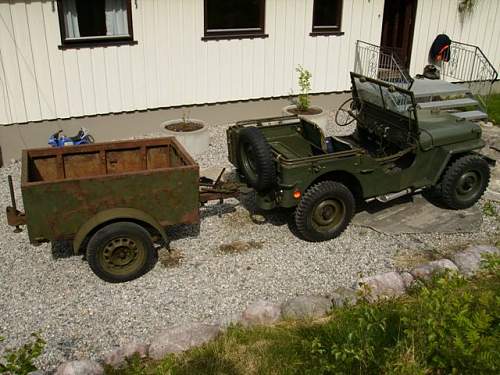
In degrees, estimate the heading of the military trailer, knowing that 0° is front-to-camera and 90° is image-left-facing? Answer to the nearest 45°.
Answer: approximately 270°

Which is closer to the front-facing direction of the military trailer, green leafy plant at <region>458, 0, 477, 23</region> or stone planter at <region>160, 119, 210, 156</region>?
the green leafy plant

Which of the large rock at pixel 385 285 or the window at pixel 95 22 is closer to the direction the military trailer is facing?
the large rock

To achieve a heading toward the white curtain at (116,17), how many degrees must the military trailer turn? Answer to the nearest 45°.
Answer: approximately 90° to its left

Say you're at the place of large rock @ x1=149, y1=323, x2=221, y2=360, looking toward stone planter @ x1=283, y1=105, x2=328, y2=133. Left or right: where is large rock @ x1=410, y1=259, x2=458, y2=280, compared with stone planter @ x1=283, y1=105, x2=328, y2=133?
right

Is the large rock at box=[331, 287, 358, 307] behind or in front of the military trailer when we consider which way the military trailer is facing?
in front

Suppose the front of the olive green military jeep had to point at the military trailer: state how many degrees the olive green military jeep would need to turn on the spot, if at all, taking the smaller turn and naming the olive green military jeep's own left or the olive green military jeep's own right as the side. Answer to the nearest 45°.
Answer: approximately 180°

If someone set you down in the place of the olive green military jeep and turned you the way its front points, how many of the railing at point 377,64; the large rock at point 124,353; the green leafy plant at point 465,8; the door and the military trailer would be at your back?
2

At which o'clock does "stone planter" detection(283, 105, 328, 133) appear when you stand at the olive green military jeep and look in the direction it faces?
The stone planter is roughly at 10 o'clock from the olive green military jeep.

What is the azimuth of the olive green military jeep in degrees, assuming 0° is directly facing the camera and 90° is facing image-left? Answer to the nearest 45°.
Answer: approximately 225°

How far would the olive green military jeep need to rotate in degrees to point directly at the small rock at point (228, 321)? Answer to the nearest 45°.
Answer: approximately 180°

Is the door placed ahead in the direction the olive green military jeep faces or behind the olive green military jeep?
ahead

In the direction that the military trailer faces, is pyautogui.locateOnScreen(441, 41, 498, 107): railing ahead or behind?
ahead

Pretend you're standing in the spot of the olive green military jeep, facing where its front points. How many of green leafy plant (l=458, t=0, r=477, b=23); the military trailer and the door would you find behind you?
1

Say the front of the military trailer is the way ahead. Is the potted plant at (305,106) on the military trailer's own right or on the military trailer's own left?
on the military trailer's own left
